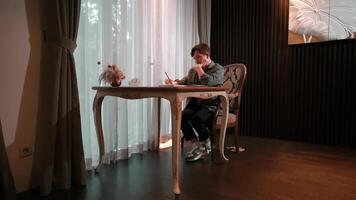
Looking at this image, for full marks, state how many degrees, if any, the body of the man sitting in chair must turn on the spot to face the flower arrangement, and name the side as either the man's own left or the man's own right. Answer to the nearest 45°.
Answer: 0° — they already face it

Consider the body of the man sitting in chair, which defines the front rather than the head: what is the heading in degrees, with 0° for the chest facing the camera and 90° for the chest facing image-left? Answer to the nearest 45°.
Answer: approximately 45°

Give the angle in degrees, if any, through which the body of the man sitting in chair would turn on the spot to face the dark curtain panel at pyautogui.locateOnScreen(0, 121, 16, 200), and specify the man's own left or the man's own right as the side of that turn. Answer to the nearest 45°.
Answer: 0° — they already face it

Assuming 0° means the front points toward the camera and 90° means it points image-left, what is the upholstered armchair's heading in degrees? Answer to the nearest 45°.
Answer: approximately 45°

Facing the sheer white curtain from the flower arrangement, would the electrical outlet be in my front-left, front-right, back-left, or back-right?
back-left
